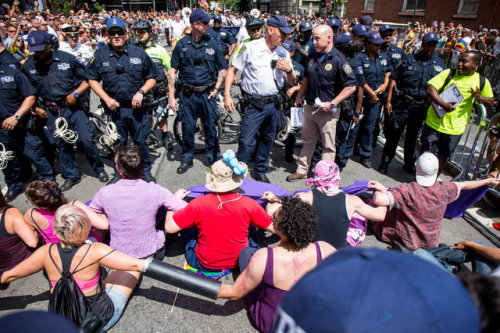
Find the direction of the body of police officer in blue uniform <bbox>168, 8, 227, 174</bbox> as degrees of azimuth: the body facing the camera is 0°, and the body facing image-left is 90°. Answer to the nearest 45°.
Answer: approximately 0°

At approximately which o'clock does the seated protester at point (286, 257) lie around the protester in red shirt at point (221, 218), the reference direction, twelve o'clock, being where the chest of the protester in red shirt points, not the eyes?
The seated protester is roughly at 5 o'clock from the protester in red shirt.

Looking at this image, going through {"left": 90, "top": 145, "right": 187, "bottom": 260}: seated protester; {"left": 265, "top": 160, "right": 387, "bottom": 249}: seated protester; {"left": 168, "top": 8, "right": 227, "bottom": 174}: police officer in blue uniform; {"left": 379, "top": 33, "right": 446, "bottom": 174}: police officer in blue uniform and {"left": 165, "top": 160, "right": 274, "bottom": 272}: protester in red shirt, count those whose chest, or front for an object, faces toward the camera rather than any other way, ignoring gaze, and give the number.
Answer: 2

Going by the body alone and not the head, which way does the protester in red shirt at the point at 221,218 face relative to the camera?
away from the camera

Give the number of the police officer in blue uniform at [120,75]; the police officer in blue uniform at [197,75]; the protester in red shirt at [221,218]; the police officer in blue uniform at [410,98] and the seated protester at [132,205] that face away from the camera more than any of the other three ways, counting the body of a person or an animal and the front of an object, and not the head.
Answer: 2

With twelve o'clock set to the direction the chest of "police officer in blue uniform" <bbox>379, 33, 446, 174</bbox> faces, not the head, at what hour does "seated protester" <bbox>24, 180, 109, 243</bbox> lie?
The seated protester is roughly at 1 o'clock from the police officer in blue uniform.

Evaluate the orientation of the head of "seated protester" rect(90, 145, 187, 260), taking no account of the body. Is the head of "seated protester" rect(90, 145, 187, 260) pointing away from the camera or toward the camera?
away from the camera

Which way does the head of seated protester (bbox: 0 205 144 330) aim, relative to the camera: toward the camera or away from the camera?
away from the camera

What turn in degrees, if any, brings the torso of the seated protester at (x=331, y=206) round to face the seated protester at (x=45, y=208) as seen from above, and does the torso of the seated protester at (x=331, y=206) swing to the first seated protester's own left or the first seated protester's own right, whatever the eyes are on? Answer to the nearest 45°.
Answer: approximately 90° to the first seated protester's own left

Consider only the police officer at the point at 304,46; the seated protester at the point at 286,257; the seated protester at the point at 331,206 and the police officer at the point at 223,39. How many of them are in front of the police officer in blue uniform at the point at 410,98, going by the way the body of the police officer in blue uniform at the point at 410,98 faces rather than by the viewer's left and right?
2

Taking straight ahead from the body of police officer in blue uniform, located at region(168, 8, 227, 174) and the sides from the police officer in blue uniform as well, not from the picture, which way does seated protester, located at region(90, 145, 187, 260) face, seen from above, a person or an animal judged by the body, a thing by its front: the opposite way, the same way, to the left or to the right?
the opposite way
